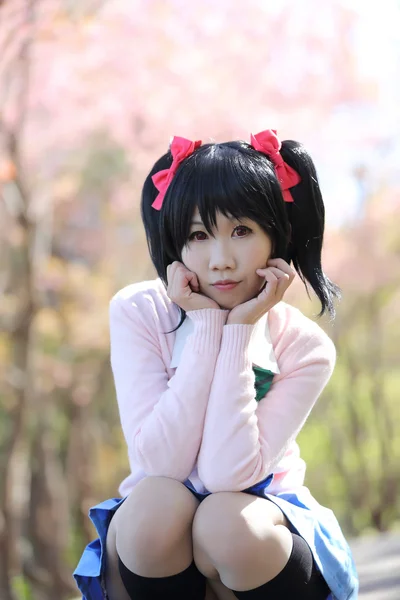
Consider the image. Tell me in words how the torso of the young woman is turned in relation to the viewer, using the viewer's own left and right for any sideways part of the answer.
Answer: facing the viewer
